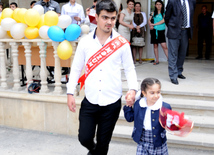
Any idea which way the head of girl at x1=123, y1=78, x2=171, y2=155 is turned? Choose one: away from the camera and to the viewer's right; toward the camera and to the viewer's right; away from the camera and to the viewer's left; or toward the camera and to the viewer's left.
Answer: toward the camera and to the viewer's right

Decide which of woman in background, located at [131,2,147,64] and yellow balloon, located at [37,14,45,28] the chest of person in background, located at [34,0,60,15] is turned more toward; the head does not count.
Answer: the yellow balloon

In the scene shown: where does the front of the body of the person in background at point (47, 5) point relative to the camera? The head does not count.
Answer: toward the camera

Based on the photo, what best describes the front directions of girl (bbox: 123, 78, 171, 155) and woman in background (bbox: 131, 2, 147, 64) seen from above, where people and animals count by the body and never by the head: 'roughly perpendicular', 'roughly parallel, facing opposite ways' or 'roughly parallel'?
roughly parallel

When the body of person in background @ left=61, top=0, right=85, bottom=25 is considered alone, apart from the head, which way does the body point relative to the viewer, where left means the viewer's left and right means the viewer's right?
facing the viewer

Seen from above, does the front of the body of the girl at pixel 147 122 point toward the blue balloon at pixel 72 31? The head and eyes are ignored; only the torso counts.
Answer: no

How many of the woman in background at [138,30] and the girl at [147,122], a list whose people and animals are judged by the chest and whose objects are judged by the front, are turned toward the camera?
2

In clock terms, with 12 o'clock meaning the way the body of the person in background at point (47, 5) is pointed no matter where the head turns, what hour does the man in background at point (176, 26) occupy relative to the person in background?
The man in background is roughly at 10 o'clock from the person in background.

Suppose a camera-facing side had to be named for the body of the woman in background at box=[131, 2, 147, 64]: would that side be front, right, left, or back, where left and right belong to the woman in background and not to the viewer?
front

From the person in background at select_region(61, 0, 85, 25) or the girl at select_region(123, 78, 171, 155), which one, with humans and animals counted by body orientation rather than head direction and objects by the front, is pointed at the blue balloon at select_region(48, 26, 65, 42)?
the person in background
